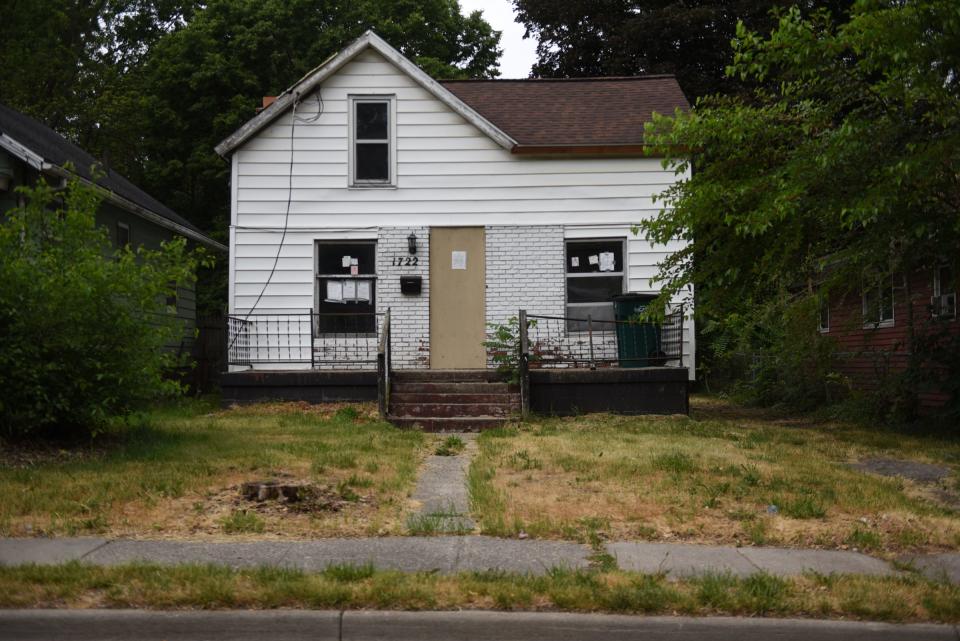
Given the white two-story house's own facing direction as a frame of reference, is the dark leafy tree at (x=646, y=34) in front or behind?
behind

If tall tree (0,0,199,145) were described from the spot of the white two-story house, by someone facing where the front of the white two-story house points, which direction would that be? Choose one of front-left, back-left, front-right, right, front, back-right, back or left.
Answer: back-right

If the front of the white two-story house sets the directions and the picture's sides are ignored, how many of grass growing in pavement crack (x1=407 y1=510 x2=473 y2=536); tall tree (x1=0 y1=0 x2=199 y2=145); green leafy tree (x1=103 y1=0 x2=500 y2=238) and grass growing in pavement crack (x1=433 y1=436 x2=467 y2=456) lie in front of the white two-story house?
2

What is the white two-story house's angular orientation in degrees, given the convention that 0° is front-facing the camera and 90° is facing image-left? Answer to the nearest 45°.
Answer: approximately 0°

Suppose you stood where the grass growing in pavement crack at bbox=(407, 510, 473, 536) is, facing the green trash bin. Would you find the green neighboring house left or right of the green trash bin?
left

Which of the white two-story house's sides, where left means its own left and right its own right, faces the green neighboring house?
right

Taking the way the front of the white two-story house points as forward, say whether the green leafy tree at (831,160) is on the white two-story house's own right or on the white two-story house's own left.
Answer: on the white two-story house's own left

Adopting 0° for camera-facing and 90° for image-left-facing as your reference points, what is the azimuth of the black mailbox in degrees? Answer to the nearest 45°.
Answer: approximately 0°

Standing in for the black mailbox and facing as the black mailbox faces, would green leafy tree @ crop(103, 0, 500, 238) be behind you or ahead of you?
behind
